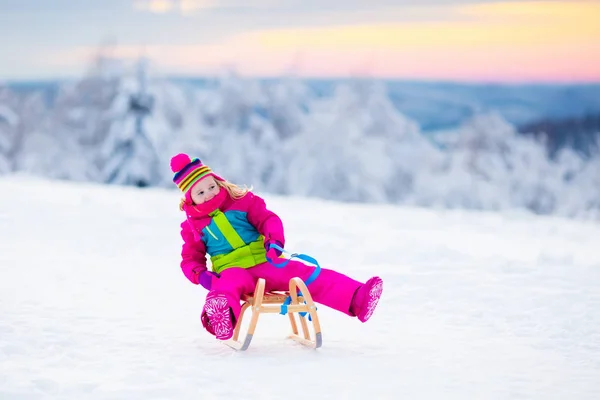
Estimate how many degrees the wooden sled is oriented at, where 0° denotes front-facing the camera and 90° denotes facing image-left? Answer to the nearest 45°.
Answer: approximately 0°
